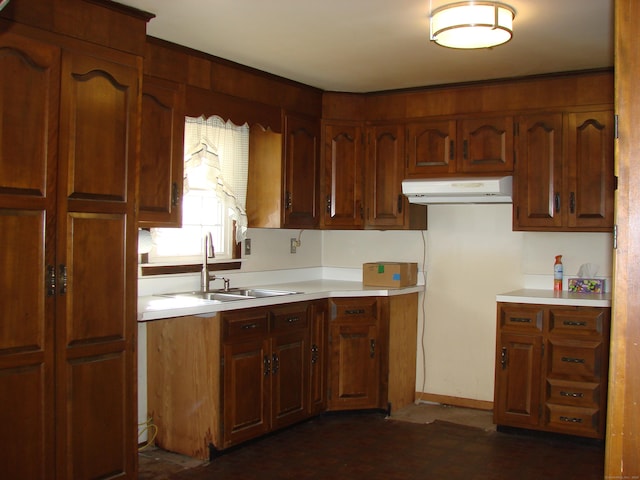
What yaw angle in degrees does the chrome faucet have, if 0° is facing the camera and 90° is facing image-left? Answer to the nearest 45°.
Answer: approximately 315°

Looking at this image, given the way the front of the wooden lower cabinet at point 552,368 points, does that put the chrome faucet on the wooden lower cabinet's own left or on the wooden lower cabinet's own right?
on the wooden lower cabinet's own right

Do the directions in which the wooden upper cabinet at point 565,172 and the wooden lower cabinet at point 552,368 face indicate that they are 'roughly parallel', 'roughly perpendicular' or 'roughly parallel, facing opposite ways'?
roughly parallel

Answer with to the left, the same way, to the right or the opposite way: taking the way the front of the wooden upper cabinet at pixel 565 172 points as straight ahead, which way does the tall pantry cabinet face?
to the left

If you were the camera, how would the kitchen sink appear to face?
facing the viewer and to the right of the viewer

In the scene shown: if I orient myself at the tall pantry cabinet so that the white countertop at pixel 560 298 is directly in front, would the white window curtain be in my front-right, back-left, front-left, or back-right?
front-left

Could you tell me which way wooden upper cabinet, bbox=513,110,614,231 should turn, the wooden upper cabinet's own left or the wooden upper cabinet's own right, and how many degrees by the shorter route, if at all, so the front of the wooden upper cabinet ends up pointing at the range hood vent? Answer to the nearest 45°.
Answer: approximately 90° to the wooden upper cabinet's own right

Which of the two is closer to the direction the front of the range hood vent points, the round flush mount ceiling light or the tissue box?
the round flush mount ceiling light

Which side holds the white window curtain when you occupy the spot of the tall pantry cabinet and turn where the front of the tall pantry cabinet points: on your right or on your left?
on your left

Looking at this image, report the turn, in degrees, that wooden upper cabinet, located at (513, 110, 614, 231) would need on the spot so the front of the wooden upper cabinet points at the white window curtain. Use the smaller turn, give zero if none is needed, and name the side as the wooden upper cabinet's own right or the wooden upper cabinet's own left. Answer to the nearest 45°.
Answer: approximately 90° to the wooden upper cabinet's own right

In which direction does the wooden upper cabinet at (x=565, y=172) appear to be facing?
toward the camera

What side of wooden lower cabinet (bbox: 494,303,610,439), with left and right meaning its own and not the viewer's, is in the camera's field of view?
front

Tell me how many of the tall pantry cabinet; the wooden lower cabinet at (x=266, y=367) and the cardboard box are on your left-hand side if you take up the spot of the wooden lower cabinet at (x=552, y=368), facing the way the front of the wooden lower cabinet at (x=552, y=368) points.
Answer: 0

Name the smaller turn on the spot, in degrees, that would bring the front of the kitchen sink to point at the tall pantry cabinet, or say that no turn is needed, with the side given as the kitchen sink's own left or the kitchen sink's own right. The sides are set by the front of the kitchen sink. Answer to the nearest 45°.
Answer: approximately 90° to the kitchen sink's own right

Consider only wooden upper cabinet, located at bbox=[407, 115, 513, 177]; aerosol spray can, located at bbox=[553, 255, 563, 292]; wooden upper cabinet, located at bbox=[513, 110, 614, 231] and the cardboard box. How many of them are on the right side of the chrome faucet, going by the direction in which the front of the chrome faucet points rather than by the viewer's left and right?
0

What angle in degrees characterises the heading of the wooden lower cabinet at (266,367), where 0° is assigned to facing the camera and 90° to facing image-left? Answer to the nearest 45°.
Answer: approximately 315°

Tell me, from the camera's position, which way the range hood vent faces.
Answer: facing the viewer

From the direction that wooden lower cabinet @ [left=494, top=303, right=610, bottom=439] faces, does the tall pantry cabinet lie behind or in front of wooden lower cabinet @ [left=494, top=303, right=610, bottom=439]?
in front

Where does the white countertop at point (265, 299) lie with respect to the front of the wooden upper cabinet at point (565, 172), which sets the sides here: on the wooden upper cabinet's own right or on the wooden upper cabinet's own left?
on the wooden upper cabinet's own right
